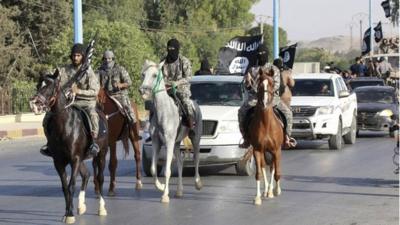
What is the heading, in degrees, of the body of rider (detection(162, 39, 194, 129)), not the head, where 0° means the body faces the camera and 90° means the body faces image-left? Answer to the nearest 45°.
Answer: approximately 45°

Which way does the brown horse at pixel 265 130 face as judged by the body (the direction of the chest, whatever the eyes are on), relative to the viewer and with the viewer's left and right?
facing the viewer

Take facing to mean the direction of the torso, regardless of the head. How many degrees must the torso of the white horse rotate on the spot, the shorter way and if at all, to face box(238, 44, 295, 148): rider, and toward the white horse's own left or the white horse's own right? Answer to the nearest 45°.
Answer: approximately 135° to the white horse's own left

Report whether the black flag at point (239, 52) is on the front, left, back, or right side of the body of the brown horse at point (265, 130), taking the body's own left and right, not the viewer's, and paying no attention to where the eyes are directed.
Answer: back

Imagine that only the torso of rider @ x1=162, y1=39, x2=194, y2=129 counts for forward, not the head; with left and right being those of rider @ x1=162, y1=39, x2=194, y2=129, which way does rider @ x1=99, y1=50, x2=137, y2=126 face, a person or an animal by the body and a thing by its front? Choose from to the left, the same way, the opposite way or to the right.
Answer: the same way

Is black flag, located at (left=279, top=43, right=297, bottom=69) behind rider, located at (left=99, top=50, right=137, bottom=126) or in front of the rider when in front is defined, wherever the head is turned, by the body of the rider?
behind

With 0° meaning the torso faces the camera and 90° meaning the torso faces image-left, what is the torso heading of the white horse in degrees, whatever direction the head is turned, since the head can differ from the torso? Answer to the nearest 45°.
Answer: approximately 45°

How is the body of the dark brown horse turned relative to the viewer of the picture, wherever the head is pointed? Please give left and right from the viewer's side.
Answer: facing the viewer and to the left of the viewer

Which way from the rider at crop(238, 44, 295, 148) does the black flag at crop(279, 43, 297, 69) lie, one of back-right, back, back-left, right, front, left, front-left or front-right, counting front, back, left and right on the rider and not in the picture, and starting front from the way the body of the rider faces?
back

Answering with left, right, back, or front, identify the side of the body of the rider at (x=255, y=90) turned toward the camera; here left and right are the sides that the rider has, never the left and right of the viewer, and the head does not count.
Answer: front

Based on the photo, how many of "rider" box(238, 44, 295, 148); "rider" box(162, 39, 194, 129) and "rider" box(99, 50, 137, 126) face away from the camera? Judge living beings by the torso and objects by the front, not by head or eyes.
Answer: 0

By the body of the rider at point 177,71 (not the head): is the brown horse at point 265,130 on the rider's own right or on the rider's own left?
on the rider's own left

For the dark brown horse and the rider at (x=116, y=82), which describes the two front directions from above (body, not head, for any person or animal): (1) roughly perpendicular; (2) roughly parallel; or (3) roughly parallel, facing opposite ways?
roughly parallel

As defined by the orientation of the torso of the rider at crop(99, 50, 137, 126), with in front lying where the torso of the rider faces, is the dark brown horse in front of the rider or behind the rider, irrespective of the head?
in front
